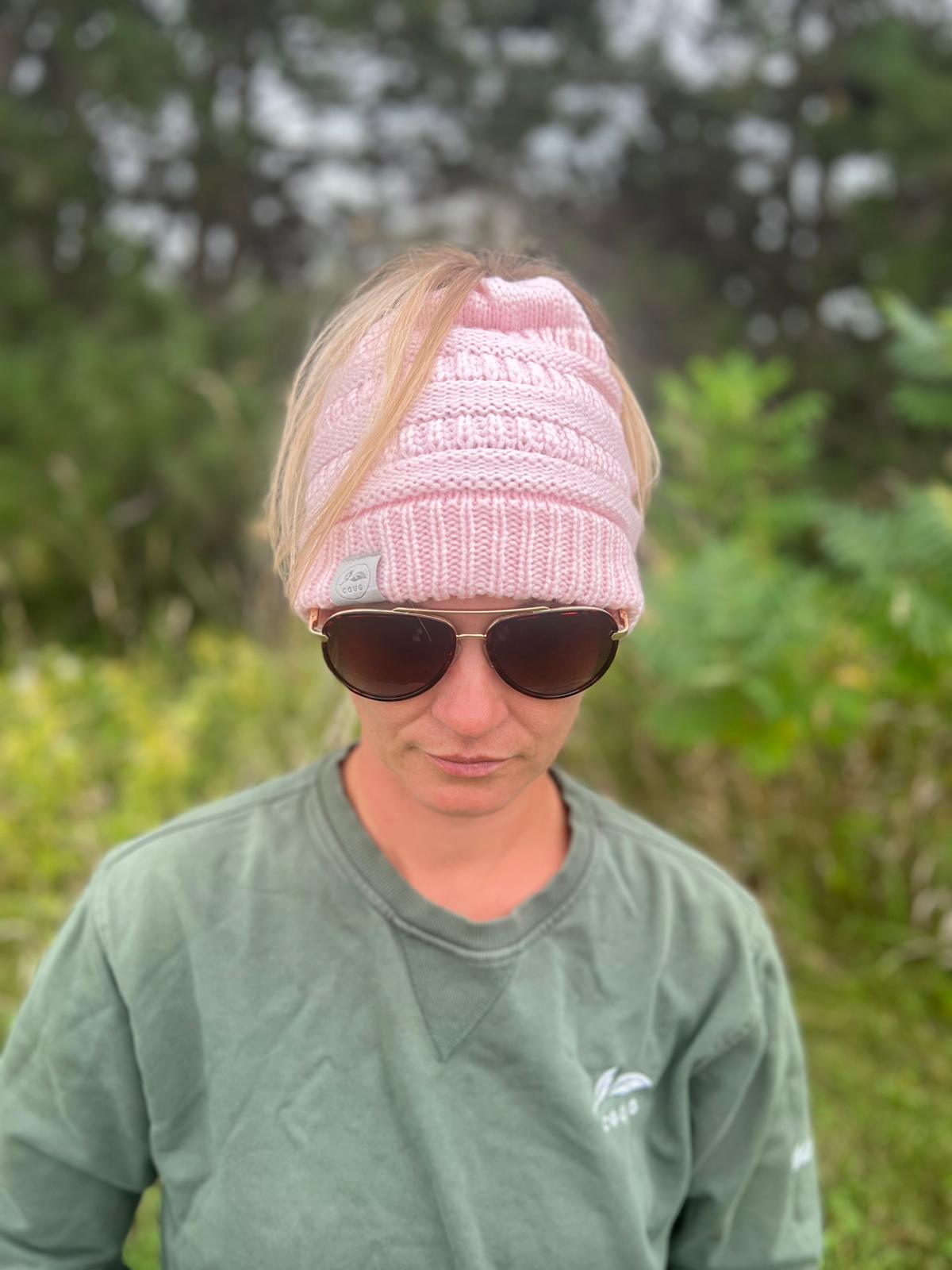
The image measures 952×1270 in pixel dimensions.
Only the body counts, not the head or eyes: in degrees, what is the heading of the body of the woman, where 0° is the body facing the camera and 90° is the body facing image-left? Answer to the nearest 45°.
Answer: approximately 0°
